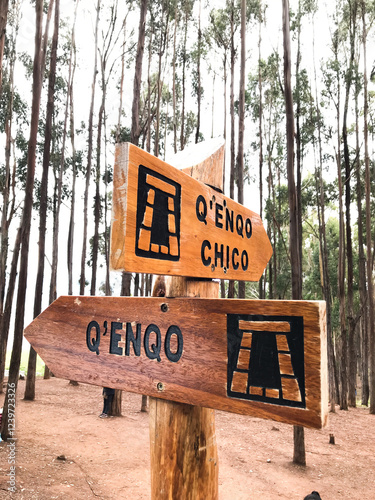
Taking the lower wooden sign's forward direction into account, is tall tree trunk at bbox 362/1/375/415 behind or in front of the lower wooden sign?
behind

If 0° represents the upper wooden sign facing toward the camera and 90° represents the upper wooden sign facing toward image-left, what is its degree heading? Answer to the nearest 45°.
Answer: approximately 315°

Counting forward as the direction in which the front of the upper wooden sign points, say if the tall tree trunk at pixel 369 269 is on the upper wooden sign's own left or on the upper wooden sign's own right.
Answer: on the upper wooden sign's own left

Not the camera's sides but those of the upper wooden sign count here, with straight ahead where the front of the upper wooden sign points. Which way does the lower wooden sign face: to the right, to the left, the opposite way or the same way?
to the right

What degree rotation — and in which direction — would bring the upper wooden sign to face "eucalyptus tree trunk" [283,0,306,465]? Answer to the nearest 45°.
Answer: approximately 135° to its left

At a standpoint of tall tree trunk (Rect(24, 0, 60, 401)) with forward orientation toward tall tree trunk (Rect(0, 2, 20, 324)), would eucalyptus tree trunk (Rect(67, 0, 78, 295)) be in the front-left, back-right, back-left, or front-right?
front-right

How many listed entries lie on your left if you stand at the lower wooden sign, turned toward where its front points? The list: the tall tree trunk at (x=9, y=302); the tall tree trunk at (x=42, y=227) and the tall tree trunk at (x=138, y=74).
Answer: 0

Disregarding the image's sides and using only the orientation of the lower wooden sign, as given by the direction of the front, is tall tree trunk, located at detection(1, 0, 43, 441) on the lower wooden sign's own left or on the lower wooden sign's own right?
on the lower wooden sign's own right

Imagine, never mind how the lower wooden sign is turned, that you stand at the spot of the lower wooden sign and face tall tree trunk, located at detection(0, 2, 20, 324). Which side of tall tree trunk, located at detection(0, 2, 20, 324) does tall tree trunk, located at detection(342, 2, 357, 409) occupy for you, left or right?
right

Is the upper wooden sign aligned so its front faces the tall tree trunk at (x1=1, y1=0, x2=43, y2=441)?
no

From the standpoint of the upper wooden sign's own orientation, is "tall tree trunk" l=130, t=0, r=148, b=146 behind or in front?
behind

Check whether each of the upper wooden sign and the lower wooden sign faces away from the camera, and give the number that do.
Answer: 0
